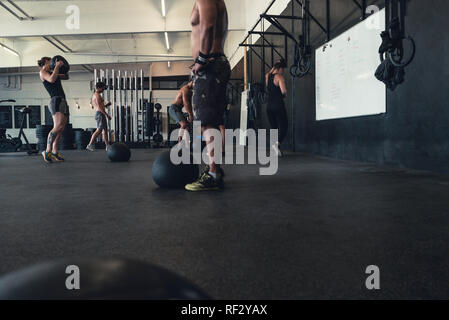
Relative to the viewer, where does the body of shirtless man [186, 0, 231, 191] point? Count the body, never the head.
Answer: to the viewer's left

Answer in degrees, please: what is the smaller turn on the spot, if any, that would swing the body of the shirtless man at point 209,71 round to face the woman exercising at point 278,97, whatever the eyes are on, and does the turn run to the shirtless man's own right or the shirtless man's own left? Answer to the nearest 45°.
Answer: approximately 90° to the shirtless man's own right

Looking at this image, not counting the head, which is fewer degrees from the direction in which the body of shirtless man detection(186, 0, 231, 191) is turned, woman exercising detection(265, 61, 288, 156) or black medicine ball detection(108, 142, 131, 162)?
the black medicine ball

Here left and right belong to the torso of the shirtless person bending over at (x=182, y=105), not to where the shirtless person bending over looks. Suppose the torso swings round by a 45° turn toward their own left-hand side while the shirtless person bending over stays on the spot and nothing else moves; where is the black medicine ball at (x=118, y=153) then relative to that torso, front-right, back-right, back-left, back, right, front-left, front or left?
back

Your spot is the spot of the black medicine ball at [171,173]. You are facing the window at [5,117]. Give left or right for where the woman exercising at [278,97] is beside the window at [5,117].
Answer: right

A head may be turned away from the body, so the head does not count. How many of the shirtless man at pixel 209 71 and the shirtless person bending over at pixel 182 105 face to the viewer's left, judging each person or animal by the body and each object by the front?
1

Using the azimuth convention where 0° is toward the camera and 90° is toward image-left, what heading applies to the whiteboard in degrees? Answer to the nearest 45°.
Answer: approximately 45°
